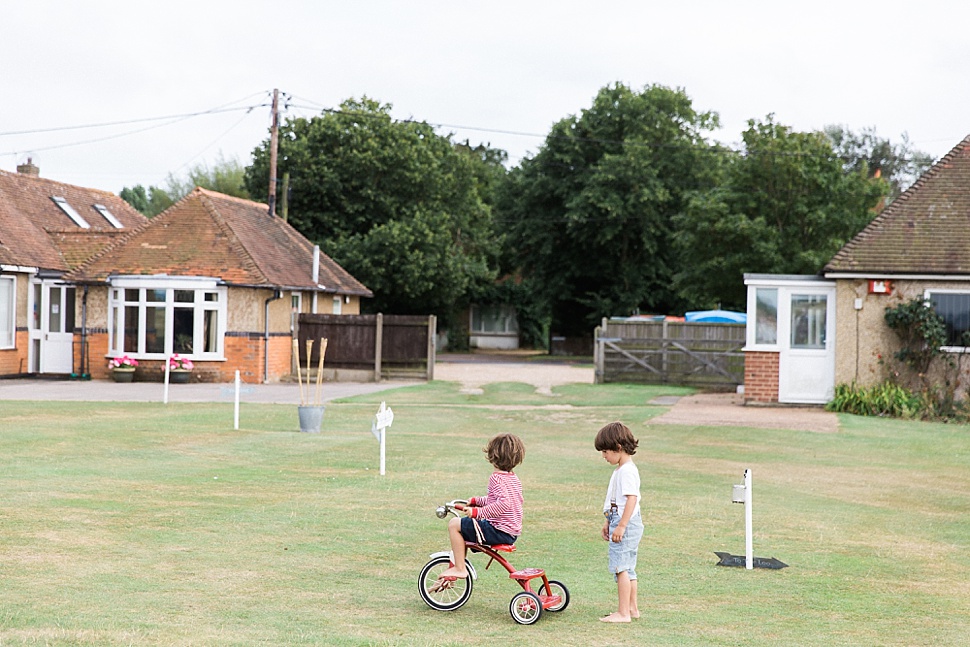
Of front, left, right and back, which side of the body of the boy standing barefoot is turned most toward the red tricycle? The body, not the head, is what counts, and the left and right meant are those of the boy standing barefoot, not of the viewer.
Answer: front

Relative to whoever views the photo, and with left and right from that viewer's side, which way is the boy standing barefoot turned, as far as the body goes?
facing to the left of the viewer

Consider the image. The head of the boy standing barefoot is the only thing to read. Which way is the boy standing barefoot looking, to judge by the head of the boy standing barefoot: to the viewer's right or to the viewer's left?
to the viewer's left

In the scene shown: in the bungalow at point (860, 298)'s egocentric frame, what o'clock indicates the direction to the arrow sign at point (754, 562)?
The arrow sign is roughly at 12 o'clock from the bungalow.

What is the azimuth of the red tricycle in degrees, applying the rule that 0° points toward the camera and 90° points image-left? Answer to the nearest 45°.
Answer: approximately 90°

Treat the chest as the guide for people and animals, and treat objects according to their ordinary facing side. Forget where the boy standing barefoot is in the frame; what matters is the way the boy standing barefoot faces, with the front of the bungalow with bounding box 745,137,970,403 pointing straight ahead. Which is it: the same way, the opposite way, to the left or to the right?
to the right

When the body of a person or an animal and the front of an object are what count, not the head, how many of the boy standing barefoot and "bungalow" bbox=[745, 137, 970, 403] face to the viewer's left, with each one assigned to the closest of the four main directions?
1

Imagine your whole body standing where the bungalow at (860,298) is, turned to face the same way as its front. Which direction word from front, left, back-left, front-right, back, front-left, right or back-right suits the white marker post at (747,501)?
front

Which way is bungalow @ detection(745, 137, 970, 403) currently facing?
toward the camera

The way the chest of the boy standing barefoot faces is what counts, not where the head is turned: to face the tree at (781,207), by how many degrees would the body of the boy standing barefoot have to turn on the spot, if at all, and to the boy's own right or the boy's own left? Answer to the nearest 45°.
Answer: approximately 90° to the boy's own right

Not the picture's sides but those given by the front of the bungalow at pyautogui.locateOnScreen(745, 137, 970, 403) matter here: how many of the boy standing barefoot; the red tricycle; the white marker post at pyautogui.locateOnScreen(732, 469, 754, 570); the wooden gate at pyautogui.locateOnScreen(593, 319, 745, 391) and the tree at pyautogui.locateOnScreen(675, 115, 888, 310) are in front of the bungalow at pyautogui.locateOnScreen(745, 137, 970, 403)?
3

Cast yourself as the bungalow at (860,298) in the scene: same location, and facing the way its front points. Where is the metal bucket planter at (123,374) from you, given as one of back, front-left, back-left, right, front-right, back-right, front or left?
right

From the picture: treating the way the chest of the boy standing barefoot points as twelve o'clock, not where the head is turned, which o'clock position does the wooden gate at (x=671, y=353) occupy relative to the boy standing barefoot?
The wooden gate is roughly at 3 o'clock from the boy standing barefoot.

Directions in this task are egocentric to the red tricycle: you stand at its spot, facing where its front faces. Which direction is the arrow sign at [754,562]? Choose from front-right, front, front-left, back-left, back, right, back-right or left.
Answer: back-right
